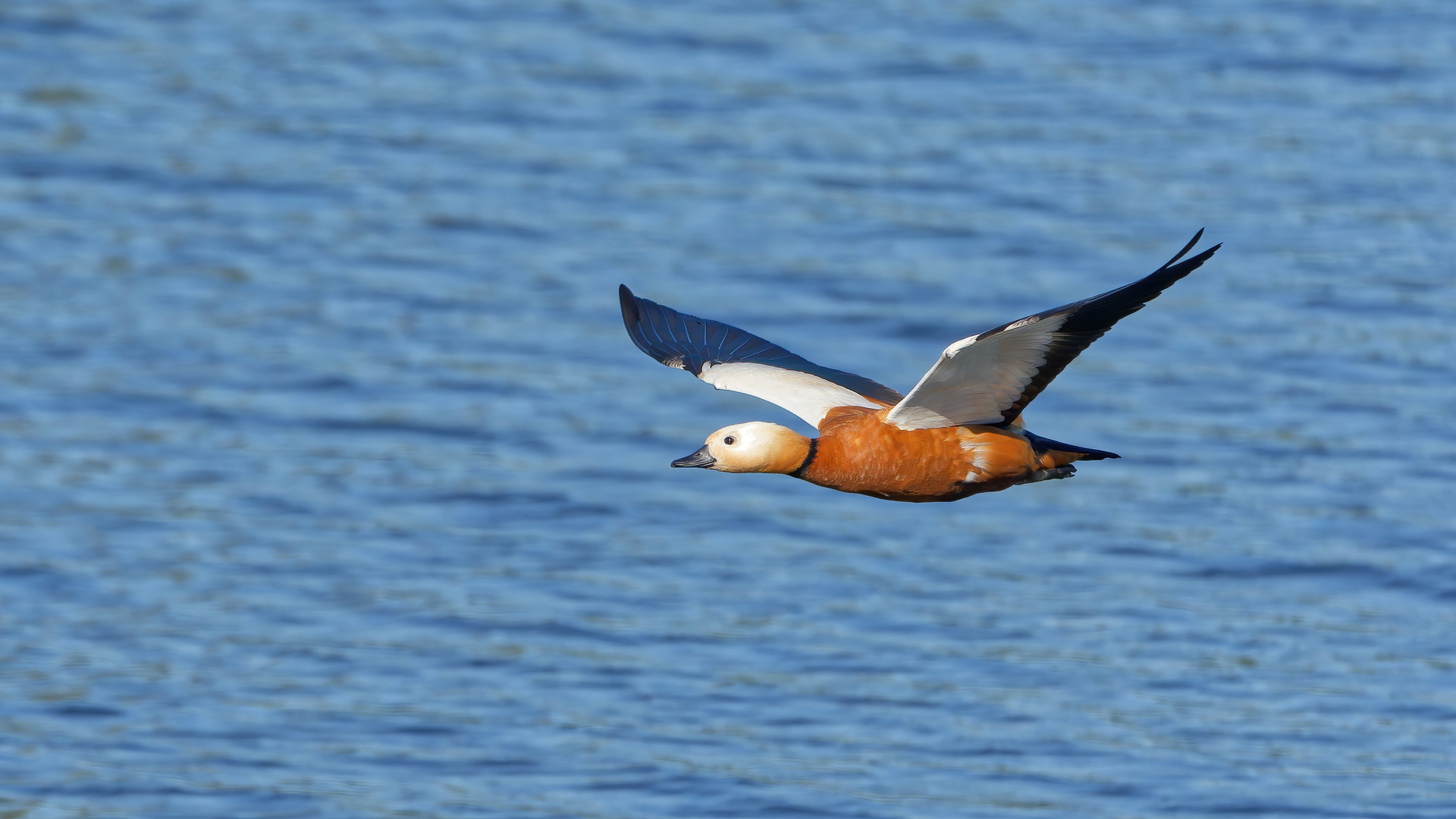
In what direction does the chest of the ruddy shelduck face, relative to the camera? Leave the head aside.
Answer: to the viewer's left
